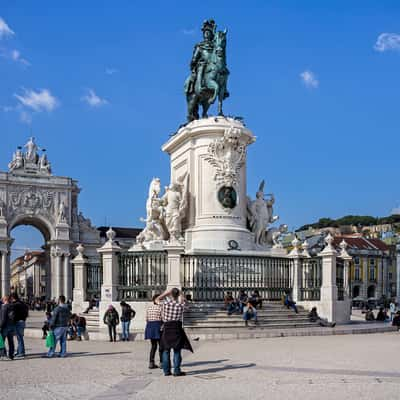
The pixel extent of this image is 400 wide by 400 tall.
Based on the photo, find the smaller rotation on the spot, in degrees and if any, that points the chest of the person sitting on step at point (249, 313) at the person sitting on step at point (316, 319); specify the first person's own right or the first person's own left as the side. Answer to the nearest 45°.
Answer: approximately 135° to the first person's own left

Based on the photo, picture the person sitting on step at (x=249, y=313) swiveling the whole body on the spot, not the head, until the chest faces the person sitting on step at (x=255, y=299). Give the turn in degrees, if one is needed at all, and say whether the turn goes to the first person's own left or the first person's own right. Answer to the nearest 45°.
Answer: approximately 180°

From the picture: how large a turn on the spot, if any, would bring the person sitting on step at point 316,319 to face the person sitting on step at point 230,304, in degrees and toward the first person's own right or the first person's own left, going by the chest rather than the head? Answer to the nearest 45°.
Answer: approximately 135° to the first person's own right

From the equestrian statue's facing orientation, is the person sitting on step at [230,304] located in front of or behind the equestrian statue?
in front

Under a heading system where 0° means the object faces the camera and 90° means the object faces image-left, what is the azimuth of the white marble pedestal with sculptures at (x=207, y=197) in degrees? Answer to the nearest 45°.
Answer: approximately 315°

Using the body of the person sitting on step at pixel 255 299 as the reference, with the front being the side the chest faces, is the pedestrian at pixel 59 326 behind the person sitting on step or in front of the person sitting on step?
in front

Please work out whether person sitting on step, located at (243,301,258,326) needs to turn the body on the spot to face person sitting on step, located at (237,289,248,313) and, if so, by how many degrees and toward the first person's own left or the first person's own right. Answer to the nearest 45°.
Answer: approximately 180°
